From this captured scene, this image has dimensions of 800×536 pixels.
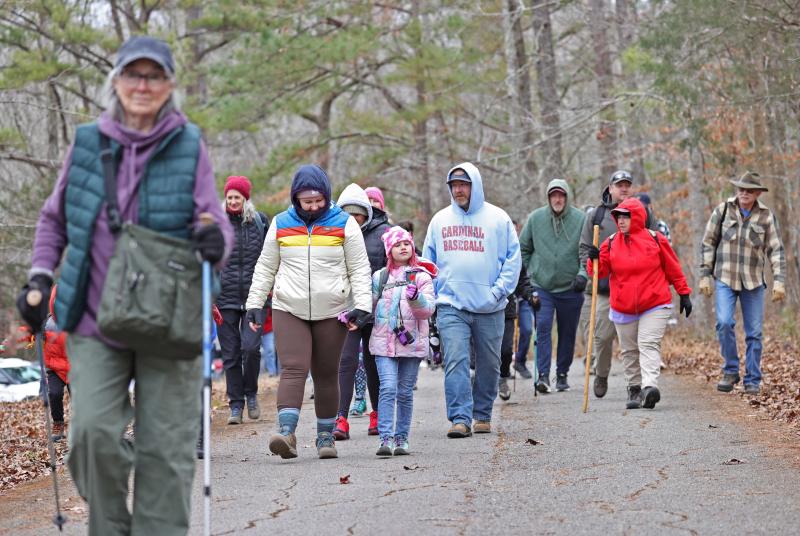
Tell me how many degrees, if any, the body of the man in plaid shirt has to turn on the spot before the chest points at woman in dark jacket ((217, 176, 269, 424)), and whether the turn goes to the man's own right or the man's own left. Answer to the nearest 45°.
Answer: approximately 45° to the man's own right

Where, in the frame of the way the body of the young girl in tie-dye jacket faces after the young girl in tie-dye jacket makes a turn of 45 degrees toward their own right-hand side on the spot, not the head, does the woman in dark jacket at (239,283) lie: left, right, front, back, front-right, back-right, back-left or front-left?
right

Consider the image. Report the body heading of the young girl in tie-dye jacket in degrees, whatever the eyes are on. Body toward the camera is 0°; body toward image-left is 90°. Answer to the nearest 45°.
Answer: approximately 0°

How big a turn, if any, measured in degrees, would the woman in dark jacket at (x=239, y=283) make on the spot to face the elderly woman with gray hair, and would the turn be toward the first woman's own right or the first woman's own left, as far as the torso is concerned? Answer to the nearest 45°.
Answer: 0° — they already face them

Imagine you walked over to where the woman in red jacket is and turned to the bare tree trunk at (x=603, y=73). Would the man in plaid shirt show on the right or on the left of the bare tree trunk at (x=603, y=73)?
right

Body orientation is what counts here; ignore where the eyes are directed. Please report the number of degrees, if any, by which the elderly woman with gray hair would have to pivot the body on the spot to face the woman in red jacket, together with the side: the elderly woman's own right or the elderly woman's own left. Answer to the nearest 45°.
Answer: approximately 135° to the elderly woman's own left

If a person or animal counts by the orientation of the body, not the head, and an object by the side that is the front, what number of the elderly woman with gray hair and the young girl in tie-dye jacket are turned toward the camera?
2

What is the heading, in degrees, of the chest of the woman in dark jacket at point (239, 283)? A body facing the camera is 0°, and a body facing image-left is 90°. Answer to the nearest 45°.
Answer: approximately 0°
